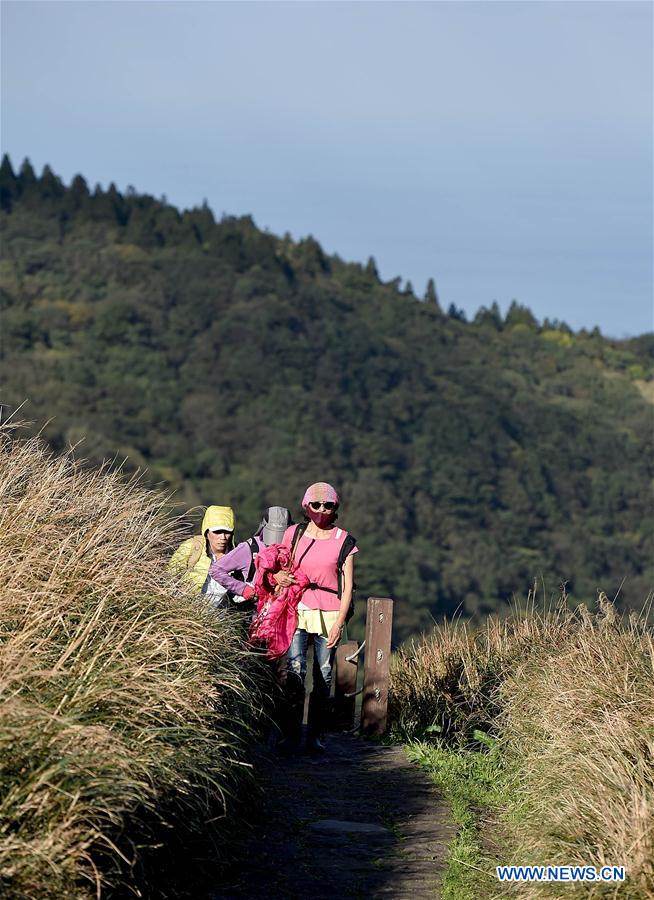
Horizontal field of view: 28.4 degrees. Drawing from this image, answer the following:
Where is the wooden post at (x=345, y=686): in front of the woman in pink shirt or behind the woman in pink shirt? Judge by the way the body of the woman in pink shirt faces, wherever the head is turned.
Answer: behind

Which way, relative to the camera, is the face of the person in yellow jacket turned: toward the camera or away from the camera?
toward the camera

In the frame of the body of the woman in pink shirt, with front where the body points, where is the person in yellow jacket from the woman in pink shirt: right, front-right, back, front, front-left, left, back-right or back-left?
right

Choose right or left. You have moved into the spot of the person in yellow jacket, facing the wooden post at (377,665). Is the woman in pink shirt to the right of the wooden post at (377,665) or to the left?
right

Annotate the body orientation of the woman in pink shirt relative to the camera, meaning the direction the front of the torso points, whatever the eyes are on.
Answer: toward the camera

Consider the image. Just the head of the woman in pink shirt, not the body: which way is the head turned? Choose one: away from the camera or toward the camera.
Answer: toward the camera

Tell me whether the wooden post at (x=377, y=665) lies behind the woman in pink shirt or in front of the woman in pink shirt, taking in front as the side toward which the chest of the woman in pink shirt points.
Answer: behind
